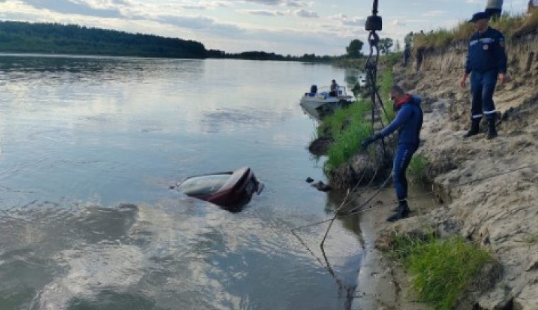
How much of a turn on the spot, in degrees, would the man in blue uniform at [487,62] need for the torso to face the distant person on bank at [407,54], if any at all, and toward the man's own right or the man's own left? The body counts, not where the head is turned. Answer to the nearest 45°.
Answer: approximately 135° to the man's own right

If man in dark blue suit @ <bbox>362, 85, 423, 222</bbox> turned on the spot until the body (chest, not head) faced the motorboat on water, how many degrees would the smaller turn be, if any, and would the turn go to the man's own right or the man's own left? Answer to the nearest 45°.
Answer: approximately 90° to the man's own right

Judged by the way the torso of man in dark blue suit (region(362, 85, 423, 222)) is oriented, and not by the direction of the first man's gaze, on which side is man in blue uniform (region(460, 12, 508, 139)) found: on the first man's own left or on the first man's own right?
on the first man's own right

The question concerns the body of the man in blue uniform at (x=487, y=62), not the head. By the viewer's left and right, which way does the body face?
facing the viewer and to the left of the viewer

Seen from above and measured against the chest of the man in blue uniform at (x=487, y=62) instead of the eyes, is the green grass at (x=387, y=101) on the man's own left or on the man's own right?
on the man's own right

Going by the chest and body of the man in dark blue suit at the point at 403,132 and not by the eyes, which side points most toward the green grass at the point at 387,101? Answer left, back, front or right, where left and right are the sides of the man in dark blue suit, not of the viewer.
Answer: right

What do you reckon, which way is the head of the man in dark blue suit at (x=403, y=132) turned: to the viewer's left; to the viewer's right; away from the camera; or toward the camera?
to the viewer's left

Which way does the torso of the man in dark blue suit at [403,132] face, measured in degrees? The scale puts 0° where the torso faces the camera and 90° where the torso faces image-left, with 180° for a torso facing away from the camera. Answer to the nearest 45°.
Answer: approximately 90°

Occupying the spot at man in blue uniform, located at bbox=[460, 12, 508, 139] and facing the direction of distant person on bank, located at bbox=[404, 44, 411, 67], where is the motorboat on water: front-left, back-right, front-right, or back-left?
front-left

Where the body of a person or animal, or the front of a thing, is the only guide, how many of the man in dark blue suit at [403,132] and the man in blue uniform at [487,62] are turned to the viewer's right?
0
